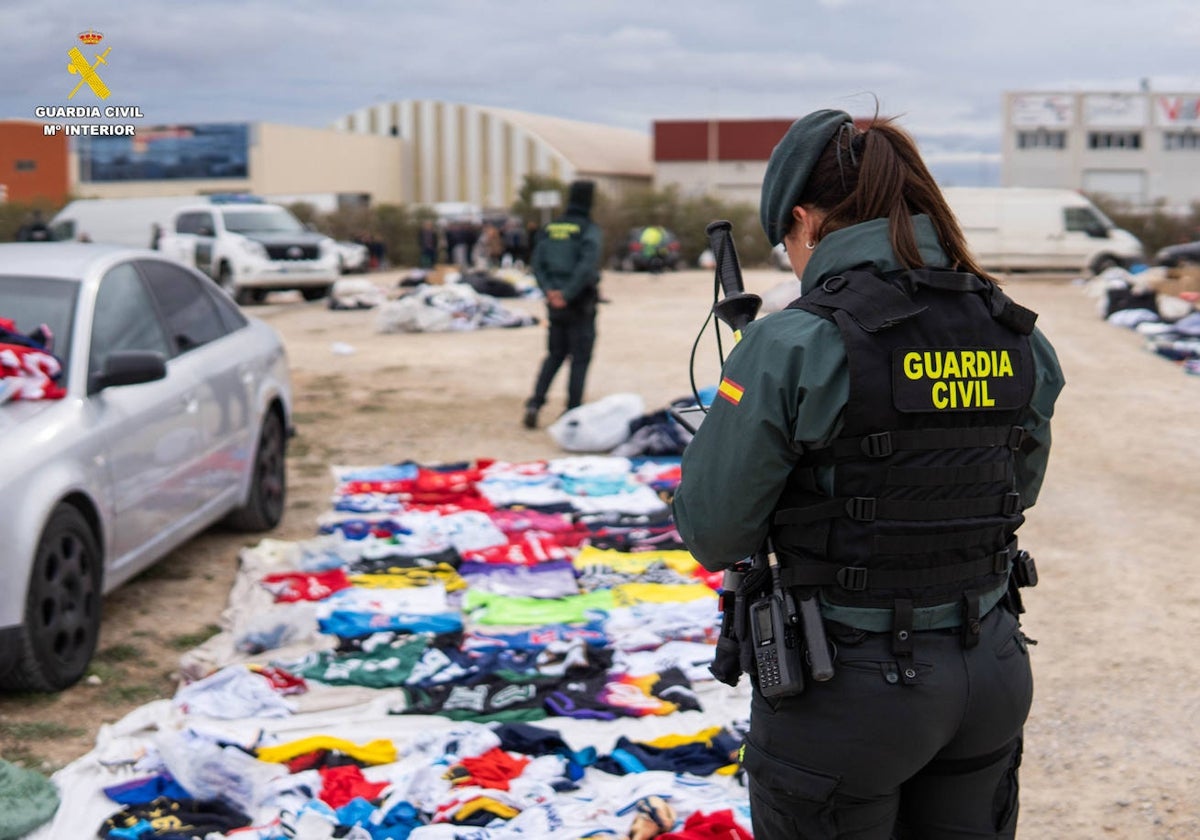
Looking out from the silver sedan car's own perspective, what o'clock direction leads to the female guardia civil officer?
The female guardia civil officer is roughly at 10 o'clock from the silver sedan car.

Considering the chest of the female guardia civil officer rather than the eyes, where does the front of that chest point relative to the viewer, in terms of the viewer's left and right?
facing away from the viewer and to the left of the viewer

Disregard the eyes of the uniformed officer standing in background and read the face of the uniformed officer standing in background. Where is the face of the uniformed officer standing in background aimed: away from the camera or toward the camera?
away from the camera

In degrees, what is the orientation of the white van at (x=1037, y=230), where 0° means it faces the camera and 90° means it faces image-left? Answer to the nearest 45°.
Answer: approximately 270°

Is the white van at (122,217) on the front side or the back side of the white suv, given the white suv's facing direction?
on the back side

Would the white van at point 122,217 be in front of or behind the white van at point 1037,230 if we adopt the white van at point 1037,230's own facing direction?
behind

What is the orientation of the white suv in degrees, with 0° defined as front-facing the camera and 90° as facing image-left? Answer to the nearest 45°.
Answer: approximately 315°

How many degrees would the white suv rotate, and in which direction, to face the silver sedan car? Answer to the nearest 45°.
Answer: approximately 45° to its right
